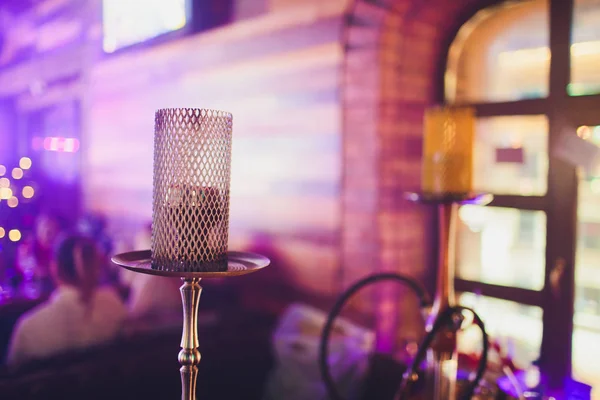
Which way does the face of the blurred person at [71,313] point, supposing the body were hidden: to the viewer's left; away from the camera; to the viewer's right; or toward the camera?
away from the camera

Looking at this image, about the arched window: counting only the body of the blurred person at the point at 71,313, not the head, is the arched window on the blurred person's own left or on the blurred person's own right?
on the blurred person's own right

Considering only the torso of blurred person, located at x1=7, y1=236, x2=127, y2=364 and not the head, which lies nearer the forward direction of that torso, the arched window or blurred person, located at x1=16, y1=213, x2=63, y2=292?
the blurred person

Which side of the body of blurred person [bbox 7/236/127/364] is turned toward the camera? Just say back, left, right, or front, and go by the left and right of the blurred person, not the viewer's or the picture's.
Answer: back

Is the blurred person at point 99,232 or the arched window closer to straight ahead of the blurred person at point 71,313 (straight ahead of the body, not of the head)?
the blurred person

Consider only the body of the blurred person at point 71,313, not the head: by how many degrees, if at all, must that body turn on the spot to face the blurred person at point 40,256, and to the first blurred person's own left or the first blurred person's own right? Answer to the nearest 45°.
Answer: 0° — they already face them

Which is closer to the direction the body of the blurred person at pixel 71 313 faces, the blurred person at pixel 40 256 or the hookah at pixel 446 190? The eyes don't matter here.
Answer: the blurred person

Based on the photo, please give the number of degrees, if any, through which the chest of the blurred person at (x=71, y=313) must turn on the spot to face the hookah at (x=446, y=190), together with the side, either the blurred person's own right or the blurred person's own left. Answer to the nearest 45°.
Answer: approximately 135° to the blurred person's own right
